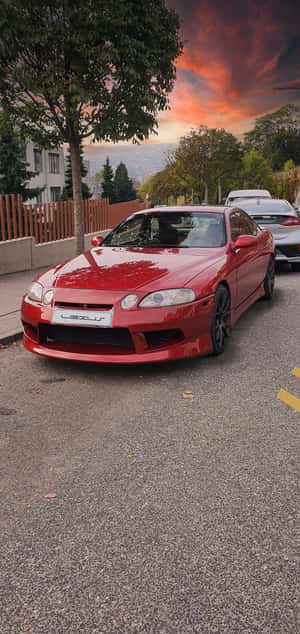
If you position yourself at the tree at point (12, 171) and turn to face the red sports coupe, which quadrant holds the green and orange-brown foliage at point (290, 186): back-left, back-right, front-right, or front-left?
back-left

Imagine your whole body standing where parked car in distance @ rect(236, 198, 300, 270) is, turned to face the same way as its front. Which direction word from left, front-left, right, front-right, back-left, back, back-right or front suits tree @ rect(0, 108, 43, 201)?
front-left

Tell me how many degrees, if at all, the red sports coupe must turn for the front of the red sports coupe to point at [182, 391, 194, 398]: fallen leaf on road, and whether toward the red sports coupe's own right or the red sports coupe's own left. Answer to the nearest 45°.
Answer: approximately 90° to the red sports coupe's own left

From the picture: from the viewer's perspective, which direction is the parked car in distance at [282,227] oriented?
away from the camera

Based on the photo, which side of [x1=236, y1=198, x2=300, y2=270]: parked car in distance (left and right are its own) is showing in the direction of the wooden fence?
left

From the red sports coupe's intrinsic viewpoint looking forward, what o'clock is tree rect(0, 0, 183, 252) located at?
The tree is roughly at 4 o'clock from the red sports coupe.

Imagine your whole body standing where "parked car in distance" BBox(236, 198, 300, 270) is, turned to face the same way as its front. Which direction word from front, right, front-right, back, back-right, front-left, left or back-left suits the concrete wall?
left

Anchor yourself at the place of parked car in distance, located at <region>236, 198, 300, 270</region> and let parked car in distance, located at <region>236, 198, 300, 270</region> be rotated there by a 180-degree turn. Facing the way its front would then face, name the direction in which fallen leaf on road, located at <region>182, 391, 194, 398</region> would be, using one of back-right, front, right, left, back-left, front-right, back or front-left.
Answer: front

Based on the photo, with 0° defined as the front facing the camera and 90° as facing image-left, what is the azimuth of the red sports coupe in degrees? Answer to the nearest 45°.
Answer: approximately 45°

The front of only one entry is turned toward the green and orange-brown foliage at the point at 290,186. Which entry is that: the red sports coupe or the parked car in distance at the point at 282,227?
the parked car in distance

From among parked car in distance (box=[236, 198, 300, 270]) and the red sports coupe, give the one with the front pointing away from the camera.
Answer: the parked car in distance

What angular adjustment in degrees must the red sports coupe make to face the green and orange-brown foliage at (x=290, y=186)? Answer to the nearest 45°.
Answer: approximately 135° to its right

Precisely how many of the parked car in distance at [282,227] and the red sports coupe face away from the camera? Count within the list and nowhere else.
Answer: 1
